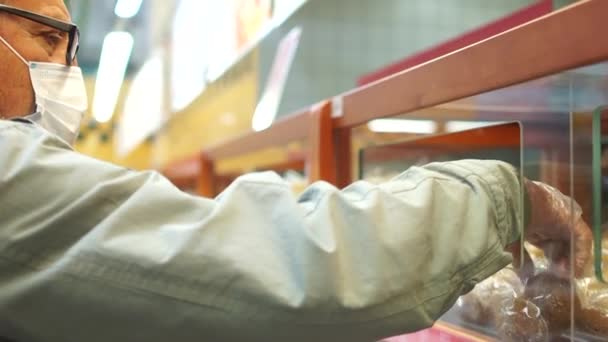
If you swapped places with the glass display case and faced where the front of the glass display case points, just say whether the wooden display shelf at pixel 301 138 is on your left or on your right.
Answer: on your right

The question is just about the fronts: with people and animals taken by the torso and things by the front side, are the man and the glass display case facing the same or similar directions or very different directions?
very different directions

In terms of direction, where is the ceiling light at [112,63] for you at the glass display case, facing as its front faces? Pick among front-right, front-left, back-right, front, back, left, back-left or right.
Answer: right

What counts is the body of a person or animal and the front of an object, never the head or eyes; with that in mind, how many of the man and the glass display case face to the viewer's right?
1

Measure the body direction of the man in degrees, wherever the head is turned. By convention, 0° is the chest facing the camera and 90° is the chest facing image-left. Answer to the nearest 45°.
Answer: approximately 270°

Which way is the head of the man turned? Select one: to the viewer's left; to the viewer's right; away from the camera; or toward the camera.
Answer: to the viewer's right

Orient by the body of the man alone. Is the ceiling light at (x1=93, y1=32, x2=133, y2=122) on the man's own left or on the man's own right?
on the man's own left

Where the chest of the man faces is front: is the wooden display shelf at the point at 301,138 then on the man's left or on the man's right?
on the man's left

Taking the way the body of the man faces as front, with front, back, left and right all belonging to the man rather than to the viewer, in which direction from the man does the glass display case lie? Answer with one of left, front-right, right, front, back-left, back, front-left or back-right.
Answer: front-left

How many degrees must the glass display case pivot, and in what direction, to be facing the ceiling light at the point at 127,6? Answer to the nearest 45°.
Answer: approximately 90° to its right
